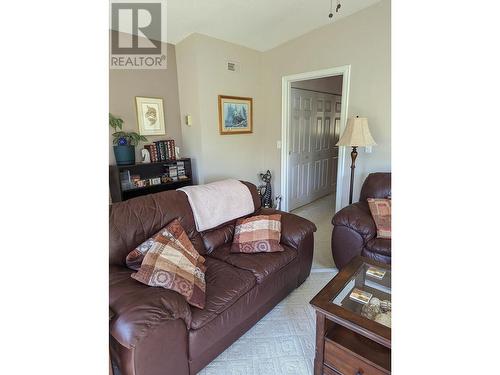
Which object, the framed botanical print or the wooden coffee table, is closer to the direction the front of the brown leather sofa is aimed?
the wooden coffee table

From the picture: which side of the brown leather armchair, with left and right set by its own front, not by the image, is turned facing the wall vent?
right

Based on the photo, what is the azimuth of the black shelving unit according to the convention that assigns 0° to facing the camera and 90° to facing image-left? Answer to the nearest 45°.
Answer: approximately 315°

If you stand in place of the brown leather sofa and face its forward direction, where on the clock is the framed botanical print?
The framed botanical print is roughly at 7 o'clock from the brown leather sofa.

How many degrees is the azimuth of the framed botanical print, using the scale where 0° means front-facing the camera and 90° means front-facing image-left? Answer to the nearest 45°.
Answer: approximately 315°

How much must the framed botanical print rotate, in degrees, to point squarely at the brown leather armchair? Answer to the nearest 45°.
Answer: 0° — it already faces it

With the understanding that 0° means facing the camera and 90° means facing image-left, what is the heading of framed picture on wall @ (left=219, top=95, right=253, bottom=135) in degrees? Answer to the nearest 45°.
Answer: approximately 315°

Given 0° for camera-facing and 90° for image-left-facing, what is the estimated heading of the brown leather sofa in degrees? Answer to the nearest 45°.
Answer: approximately 315°

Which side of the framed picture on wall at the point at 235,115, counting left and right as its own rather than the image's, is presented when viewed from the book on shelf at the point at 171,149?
right
